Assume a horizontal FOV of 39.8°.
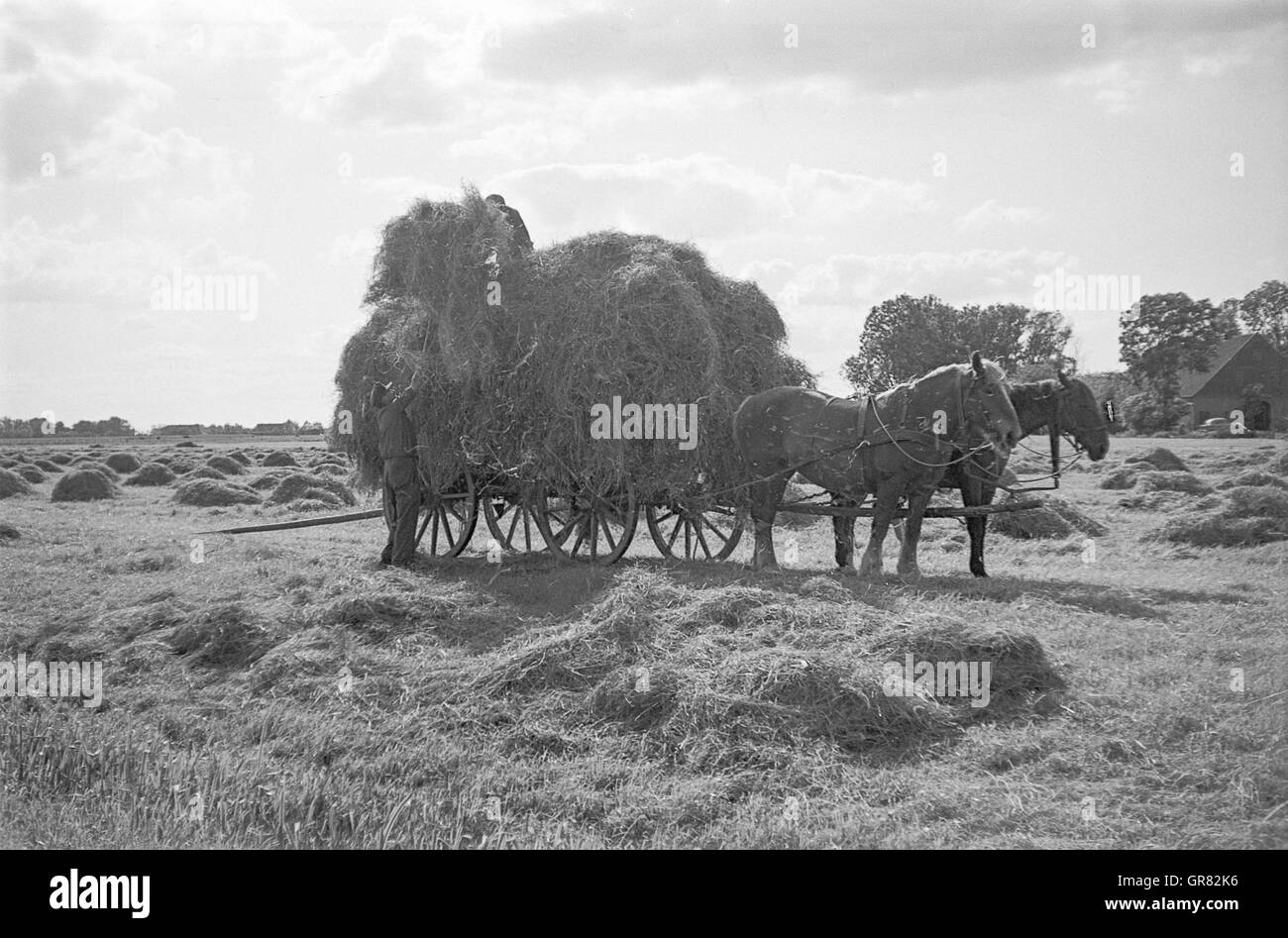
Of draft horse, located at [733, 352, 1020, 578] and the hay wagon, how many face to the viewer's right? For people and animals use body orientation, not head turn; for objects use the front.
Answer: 2

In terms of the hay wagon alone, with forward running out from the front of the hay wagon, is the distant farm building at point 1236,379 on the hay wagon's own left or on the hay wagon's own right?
on the hay wagon's own left

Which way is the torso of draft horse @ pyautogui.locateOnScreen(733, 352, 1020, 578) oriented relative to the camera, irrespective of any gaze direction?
to the viewer's right

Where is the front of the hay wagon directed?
to the viewer's right

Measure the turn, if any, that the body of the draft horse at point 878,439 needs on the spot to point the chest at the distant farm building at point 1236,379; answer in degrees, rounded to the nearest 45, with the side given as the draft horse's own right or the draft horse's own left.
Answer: approximately 90° to the draft horse's own left

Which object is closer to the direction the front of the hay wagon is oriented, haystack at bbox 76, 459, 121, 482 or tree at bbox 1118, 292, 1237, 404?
the tree

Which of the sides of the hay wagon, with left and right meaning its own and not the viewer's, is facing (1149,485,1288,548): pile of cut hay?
front

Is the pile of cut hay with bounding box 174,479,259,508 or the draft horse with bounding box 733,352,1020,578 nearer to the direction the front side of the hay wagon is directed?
the draft horse

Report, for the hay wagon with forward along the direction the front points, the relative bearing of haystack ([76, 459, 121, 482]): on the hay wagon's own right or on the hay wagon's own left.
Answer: on the hay wagon's own left

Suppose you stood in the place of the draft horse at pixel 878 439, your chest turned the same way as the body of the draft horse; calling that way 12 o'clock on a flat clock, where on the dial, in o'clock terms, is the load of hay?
The load of hay is roughly at 6 o'clock from the draft horse.

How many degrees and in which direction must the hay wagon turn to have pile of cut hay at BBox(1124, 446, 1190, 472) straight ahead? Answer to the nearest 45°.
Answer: approximately 45° to its left

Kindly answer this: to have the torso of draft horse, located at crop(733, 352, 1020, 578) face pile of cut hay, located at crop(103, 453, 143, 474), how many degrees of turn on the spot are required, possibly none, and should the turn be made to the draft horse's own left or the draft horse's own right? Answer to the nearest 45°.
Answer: approximately 135° to the draft horse's own left
